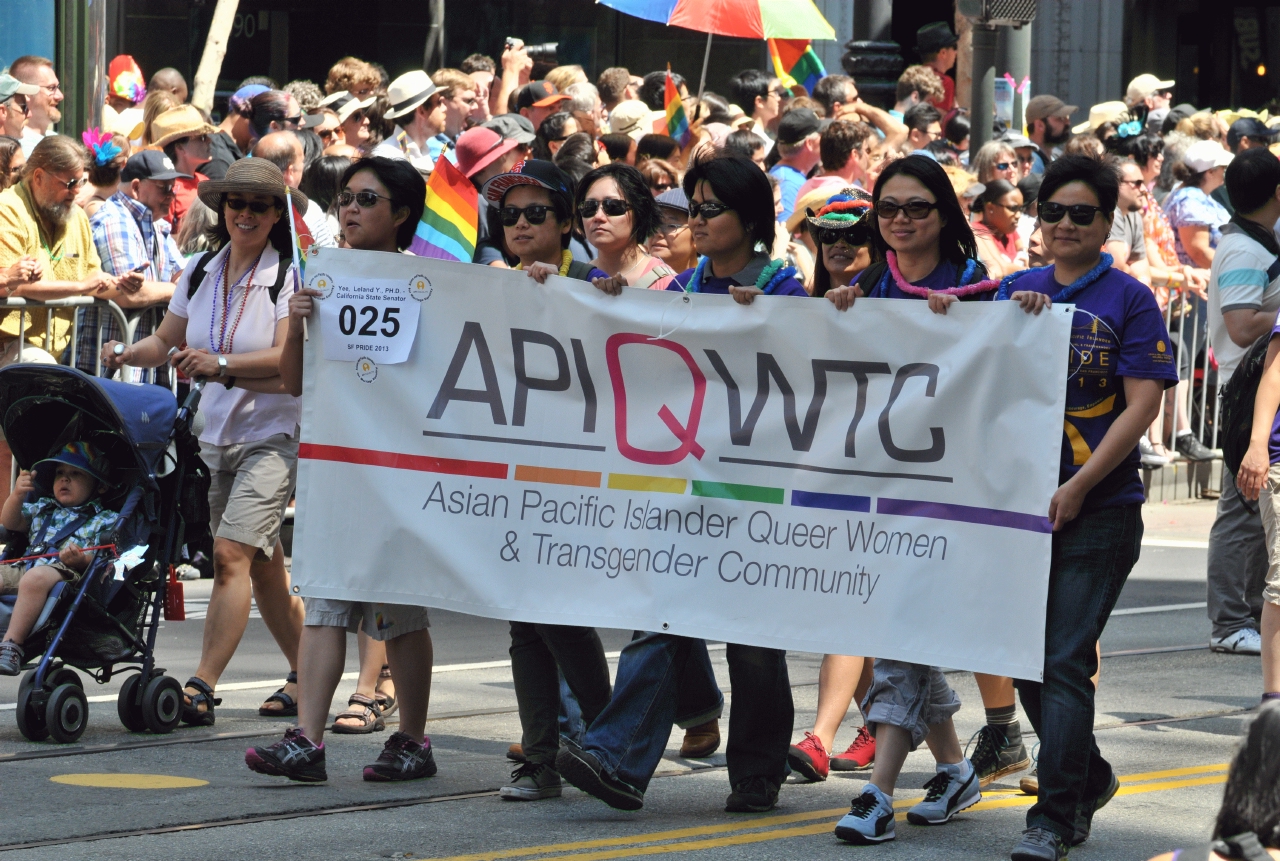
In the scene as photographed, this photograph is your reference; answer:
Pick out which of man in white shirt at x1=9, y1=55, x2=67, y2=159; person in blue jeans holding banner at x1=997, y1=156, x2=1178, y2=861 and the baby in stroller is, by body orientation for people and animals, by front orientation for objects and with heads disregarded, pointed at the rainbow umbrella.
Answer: the man in white shirt

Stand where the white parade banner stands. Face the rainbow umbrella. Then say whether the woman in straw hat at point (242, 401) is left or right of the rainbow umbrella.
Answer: left

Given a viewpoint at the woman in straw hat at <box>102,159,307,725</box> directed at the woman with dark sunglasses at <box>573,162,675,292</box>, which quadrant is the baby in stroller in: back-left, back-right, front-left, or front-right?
back-right

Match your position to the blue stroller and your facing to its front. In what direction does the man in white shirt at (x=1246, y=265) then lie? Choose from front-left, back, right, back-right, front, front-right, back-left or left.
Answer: back-left

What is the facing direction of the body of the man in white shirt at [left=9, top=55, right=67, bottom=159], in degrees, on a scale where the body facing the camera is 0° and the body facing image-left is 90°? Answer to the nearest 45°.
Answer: approximately 270°

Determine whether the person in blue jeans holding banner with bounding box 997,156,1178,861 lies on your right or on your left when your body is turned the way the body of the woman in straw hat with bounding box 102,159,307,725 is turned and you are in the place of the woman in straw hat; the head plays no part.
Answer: on your left

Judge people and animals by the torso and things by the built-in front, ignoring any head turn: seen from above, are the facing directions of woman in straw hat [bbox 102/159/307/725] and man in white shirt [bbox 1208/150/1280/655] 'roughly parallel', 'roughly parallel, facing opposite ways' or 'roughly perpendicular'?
roughly perpendicular

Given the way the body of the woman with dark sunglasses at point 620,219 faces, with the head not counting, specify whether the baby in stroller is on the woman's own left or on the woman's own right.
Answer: on the woman's own right

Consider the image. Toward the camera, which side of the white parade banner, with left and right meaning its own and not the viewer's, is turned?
front

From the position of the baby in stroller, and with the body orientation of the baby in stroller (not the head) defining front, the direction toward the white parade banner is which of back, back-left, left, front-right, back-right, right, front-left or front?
left
